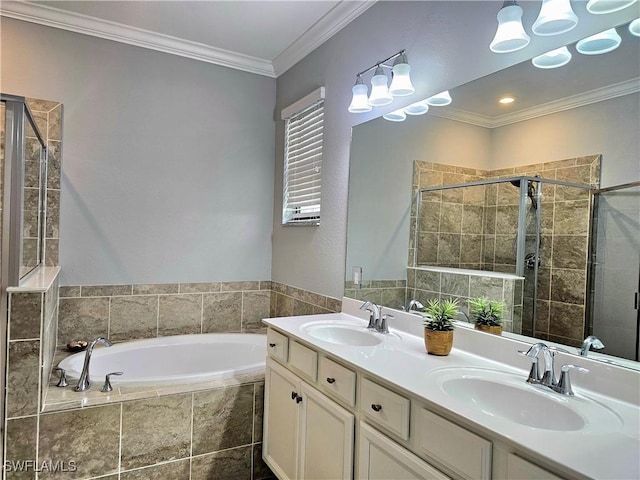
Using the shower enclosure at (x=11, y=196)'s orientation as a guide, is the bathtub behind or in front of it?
in front

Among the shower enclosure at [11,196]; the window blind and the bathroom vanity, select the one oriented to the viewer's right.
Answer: the shower enclosure

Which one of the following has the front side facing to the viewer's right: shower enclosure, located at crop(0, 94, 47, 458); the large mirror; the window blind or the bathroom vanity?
the shower enclosure

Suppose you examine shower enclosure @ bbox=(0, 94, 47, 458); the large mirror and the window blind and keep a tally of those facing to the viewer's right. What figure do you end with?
1

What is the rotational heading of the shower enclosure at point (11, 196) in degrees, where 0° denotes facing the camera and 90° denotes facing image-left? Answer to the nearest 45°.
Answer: approximately 270°

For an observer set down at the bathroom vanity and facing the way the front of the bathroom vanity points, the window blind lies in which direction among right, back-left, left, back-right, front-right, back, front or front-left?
right

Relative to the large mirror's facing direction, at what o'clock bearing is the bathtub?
The bathtub is roughly at 2 o'clock from the large mirror.

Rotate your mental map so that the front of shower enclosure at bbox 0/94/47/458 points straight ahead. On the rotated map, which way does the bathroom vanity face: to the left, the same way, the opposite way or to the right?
the opposite way

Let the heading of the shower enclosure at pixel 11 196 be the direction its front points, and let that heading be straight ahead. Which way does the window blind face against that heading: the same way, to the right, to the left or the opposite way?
the opposite way

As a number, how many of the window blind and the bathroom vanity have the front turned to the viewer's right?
0

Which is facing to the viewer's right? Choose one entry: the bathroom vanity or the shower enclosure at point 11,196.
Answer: the shower enclosure

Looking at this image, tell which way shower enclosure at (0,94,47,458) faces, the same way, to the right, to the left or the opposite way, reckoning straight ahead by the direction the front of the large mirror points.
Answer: the opposite way

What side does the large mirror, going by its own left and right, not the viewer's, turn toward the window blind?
right

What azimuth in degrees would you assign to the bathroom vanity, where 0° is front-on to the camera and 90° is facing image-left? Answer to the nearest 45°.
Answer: approximately 45°
